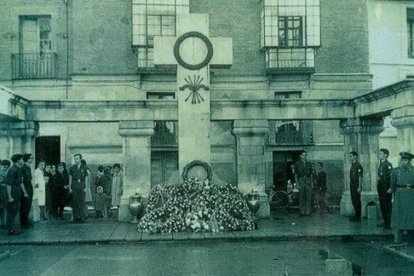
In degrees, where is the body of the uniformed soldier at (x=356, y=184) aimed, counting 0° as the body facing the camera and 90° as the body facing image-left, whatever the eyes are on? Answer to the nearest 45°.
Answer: approximately 45°

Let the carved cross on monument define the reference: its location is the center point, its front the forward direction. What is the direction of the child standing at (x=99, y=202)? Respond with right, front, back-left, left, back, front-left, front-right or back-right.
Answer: back-right

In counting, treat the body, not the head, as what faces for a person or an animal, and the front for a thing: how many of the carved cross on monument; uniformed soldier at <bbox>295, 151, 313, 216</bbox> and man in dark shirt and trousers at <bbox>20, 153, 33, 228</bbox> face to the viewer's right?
1

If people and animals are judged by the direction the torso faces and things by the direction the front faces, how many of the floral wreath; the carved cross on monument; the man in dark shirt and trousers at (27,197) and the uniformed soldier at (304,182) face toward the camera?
3

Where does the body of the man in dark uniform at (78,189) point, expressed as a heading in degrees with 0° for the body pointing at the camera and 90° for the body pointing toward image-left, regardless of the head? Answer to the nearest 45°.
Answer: approximately 0°

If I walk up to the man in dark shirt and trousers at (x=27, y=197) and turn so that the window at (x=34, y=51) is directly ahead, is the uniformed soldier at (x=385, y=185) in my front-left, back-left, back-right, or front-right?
back-right

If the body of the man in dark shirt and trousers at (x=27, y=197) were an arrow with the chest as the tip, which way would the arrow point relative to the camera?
to the viewer's right

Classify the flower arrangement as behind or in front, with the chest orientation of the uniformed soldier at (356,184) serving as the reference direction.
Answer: in front

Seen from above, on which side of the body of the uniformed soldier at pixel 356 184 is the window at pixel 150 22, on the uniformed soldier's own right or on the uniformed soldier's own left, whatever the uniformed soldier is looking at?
on the uniformed soldier's own right

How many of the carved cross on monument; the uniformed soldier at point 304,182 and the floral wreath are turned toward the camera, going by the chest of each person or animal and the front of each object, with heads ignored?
3

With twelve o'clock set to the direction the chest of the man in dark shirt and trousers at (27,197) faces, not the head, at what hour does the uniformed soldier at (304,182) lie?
The uniformed soldier is roughly at 12 o'clock from the man in dark shirt and trousers.

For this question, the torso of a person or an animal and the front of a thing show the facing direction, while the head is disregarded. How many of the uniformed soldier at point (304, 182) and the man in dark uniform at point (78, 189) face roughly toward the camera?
2

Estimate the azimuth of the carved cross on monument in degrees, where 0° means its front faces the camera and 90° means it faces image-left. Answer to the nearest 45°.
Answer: approximately 0°

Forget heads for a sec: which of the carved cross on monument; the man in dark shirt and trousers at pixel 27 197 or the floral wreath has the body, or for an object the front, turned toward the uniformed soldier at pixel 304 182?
the man in dark shirt and trousers

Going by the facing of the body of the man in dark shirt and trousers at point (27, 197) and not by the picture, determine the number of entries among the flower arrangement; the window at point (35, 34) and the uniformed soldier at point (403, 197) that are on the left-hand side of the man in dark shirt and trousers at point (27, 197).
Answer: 1
